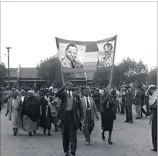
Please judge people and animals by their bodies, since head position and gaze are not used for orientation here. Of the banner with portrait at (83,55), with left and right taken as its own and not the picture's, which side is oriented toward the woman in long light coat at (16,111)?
right

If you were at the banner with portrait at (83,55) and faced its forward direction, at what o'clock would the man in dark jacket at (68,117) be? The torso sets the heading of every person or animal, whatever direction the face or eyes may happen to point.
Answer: The man in dark jacket is roughly at 2 o'clock from the banner with portrait.

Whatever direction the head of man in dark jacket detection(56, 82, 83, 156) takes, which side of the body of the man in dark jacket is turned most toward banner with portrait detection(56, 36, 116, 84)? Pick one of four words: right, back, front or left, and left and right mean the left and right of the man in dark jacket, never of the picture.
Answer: back

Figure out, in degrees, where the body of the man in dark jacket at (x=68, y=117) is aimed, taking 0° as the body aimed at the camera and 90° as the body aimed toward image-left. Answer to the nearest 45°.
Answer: approximately 0°
